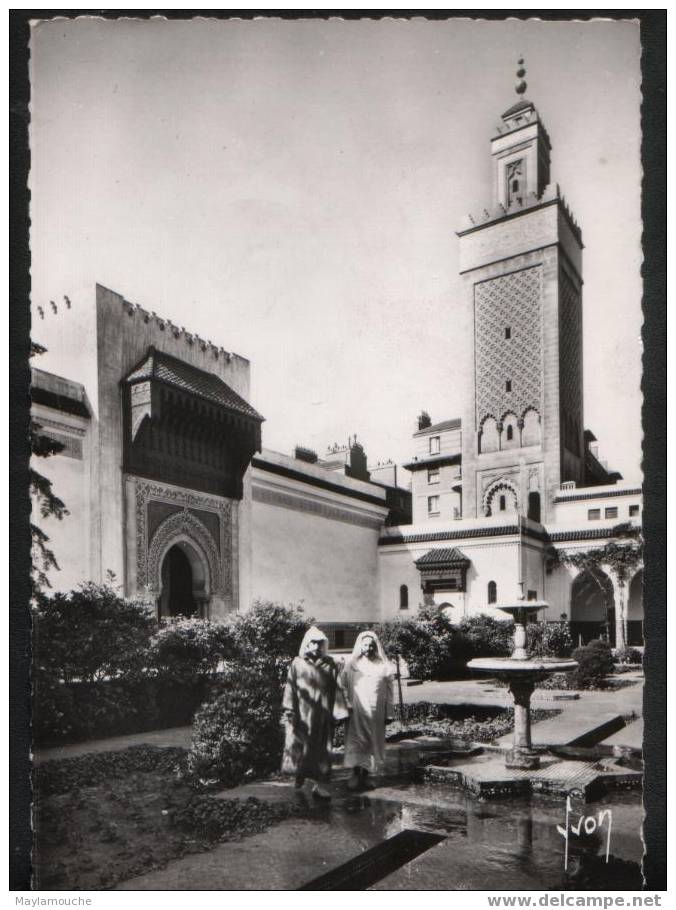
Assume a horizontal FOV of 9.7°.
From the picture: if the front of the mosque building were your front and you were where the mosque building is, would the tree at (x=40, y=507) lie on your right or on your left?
on your right

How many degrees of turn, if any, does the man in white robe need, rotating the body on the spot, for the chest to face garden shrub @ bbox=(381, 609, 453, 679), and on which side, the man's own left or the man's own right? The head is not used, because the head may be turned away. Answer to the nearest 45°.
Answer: approximately 180°

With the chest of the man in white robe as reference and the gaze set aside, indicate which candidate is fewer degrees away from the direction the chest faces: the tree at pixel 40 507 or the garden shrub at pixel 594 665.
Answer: the tree

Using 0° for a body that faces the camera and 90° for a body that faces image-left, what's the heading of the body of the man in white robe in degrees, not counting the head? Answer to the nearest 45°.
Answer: approximately 0°

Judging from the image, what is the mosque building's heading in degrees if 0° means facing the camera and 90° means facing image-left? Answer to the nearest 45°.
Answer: approximately 315°
